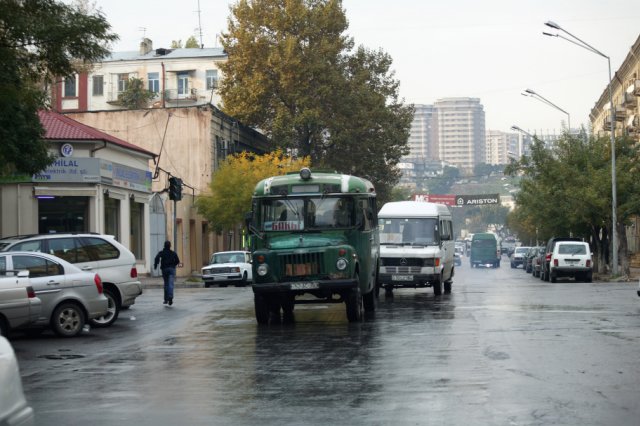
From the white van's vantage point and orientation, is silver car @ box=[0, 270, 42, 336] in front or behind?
in front

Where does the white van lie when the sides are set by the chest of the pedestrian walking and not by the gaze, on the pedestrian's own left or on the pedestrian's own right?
on the pedestrian's own right

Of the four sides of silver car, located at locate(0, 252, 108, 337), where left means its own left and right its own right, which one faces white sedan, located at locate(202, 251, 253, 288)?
right

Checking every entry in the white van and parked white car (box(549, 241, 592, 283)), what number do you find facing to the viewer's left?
0

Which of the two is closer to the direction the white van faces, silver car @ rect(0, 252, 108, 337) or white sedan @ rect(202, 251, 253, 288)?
the silver car

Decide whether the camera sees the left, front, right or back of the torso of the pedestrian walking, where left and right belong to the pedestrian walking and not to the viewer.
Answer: back

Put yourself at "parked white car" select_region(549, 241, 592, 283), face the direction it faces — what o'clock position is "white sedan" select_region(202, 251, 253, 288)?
The white sedan is roughly at 8 o'clock from the parked white car.

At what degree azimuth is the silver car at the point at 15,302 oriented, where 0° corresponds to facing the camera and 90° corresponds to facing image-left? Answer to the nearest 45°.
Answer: approximately 90°

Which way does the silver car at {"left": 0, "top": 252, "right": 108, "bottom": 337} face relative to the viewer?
to the viewer's left

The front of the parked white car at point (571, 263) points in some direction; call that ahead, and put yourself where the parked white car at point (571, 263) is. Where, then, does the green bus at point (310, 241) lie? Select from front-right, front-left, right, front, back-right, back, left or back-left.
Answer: back

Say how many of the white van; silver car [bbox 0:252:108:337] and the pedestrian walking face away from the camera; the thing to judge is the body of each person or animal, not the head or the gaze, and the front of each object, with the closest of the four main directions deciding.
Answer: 1

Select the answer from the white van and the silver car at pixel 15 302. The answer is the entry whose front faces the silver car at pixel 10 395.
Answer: the white van

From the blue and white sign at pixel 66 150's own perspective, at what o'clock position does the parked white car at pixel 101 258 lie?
The parked white car is roughly at 12 o'clock from the blue and white sign.

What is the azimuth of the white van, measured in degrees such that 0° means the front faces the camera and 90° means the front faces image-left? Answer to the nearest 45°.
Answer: approximately 0°
